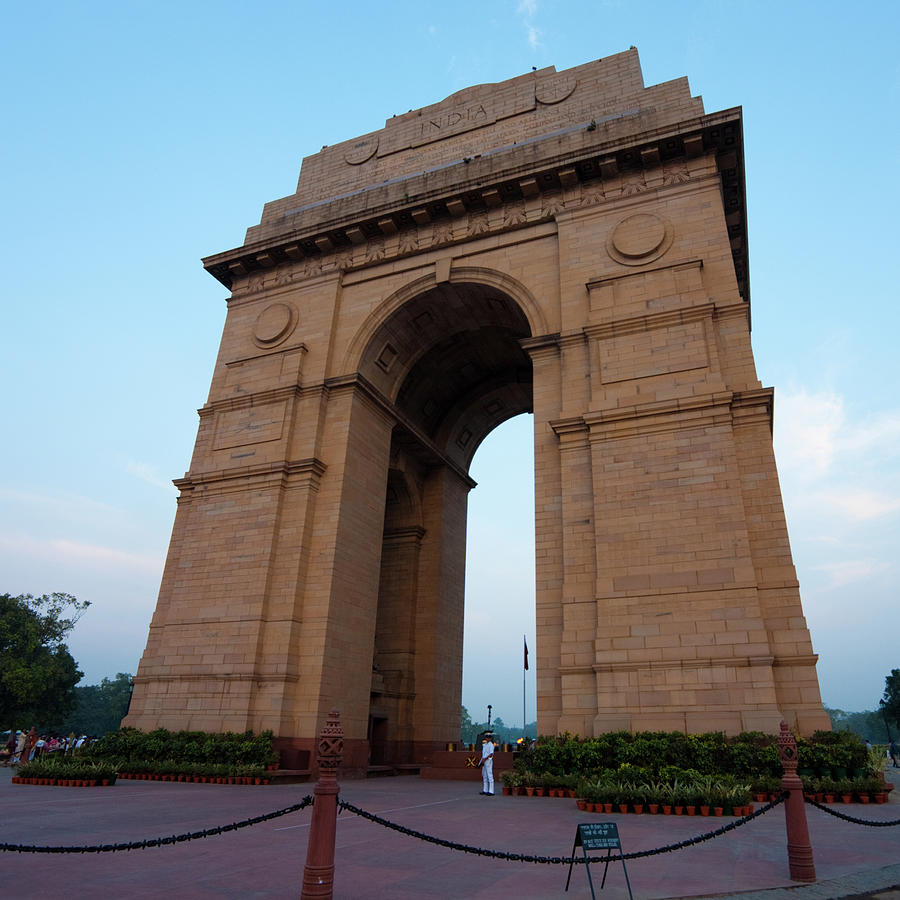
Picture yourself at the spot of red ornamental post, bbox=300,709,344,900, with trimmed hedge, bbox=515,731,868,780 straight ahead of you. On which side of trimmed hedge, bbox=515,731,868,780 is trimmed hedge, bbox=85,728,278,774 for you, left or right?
left

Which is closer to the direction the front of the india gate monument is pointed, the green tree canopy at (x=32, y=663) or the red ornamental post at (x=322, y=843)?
the red ornamental post

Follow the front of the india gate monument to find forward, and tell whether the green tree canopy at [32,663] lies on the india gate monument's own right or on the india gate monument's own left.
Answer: on the india gate monument's own right

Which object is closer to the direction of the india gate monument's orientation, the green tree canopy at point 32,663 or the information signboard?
the information signboard

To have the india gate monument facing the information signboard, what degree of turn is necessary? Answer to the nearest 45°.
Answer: approximately 45° to its left

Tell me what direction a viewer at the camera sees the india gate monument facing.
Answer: facing the viewer and to the left of the viewer

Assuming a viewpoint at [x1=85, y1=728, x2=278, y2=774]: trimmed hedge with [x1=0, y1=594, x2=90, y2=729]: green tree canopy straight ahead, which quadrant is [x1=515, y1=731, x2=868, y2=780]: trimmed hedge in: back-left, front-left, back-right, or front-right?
back-right

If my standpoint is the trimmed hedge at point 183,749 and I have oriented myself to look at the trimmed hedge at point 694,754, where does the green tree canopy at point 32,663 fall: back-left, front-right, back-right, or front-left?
back-left

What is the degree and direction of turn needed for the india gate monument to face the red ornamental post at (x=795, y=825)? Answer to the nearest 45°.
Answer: approximately 45° to its left
